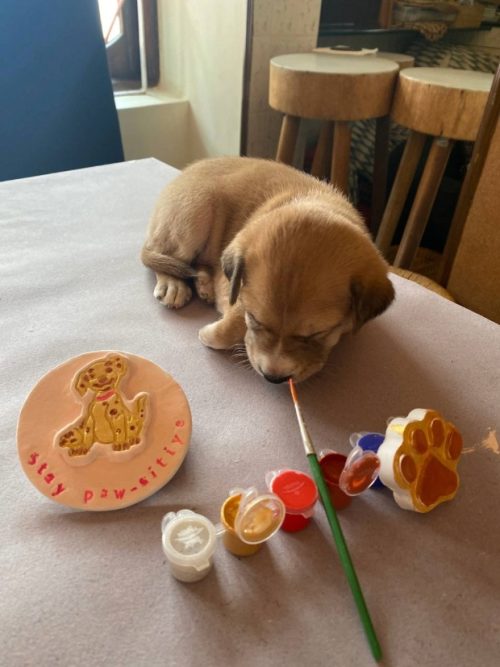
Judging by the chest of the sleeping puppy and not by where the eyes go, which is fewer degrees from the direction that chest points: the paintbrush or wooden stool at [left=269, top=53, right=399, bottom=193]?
the paintbrush

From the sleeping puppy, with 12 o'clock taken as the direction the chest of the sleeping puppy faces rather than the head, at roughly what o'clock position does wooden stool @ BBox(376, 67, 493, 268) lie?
The wooden stool is roughly at 8 o'clock from the sleeping puppy.

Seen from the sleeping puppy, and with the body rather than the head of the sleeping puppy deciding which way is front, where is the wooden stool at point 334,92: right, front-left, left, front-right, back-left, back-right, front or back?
back-left

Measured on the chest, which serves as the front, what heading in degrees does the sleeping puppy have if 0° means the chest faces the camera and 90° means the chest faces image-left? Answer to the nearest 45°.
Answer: approximately 315°
